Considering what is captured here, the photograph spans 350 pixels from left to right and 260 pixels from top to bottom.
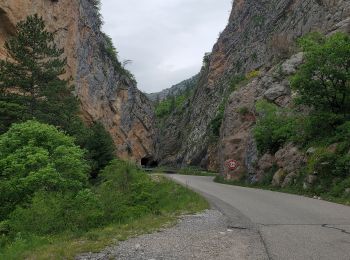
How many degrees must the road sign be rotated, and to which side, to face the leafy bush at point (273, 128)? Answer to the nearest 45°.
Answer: approximately 45° to its left

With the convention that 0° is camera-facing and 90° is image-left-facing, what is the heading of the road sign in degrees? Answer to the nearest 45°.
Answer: approximately 0°

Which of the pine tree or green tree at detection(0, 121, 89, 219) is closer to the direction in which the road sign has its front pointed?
the green tree

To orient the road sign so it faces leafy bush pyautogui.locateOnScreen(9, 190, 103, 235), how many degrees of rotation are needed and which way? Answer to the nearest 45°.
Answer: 0° — it already faces it

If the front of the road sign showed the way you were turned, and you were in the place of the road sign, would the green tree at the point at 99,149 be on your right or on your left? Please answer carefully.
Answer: on your right
